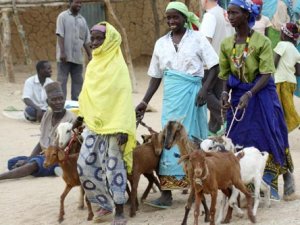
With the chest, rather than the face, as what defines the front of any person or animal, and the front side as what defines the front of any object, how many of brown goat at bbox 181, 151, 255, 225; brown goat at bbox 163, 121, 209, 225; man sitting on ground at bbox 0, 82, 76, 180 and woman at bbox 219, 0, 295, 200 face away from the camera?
0

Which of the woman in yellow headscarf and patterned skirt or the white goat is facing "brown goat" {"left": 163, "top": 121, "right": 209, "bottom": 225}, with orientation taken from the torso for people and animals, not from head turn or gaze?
the white goat

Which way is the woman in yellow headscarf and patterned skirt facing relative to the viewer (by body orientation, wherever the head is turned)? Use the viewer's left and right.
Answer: facing the viewer and to the left of the viewer

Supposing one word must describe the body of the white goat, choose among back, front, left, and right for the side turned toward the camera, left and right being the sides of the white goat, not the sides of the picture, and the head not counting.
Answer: left

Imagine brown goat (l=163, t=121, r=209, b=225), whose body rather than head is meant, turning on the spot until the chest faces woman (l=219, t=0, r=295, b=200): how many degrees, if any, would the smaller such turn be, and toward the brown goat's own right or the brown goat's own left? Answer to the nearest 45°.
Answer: approximately 135° to the brown goat's own left

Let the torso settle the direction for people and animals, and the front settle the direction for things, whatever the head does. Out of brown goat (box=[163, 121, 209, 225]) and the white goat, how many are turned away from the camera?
0

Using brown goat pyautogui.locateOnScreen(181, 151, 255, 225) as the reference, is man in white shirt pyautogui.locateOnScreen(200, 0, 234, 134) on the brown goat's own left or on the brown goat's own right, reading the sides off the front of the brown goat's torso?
on the brown goat's own right

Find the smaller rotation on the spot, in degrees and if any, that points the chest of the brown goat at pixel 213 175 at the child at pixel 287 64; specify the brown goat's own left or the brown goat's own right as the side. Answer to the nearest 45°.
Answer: approximately 135° to the brown goat's own right

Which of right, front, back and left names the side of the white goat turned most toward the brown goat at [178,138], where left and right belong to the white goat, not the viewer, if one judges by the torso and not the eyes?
front

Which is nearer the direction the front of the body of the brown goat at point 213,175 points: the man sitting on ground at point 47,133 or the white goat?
the man sitting on ground

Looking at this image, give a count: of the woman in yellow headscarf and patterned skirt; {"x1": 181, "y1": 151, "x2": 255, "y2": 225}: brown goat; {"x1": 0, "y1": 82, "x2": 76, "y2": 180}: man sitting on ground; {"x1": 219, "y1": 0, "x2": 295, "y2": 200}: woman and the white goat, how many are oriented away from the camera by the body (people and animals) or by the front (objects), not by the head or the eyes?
0
